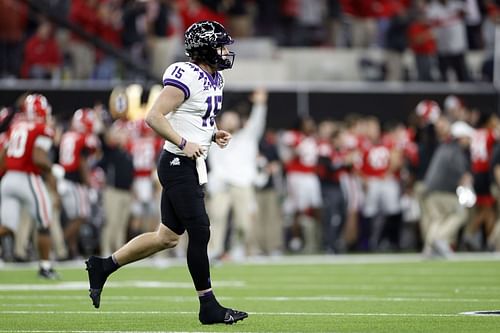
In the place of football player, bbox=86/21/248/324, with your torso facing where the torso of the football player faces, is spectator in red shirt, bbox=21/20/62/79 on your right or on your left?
on your left

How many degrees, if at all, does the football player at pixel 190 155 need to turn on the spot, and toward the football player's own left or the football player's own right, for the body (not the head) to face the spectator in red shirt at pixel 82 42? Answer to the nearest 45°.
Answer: approximately 90° to the football player's own left

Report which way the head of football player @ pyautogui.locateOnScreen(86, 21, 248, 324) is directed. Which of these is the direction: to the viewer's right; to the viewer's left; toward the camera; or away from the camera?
to the viewer's right

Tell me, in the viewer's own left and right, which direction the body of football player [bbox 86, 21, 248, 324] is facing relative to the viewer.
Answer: facing to the right of the viewer
